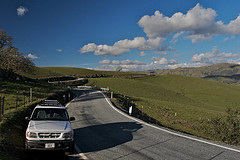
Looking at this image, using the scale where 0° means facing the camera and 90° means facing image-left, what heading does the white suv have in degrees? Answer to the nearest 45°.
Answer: approximately 0°

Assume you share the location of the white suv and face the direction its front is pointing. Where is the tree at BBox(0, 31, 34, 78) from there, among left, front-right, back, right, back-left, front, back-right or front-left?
back
